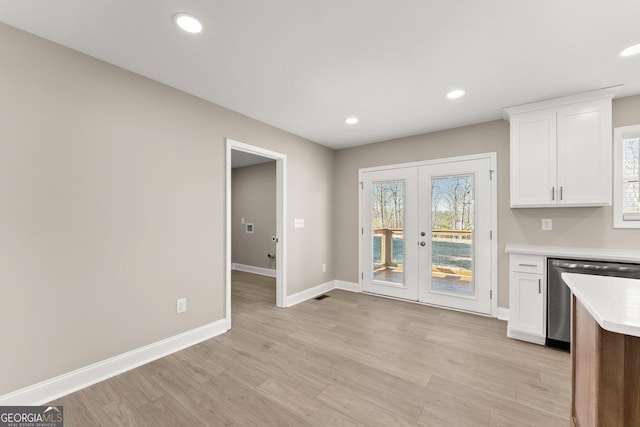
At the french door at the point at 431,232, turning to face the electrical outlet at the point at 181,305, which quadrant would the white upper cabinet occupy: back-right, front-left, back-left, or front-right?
back-left

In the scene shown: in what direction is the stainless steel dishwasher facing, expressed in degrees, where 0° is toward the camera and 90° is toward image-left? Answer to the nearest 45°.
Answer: approximately 0°

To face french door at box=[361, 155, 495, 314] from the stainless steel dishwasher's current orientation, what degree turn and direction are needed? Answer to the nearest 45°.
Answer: approximately 90° to its right

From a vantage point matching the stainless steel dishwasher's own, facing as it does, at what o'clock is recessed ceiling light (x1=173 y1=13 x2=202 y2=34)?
The recessed ceiling light is roughly at 1 o'clock from the stainless steel dishwasher.

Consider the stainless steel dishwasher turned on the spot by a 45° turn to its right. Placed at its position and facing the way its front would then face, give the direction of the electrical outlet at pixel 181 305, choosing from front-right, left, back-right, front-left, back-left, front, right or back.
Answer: front
